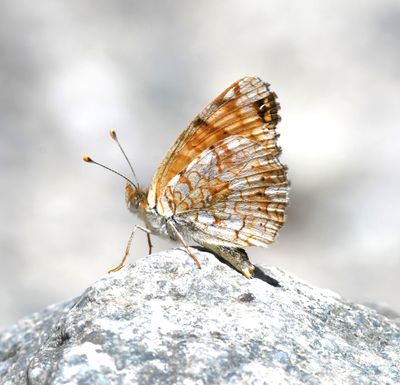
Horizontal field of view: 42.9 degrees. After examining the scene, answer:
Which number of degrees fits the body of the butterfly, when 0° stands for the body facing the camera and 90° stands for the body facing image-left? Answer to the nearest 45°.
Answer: approximately 90°
